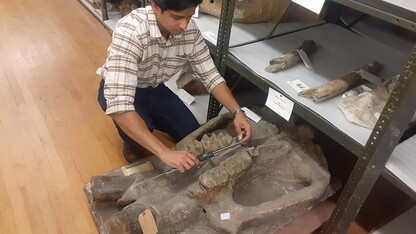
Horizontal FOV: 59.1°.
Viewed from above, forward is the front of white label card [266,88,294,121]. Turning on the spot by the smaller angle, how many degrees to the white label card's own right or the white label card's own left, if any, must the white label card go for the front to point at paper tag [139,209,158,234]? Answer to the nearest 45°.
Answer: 0° — it already faces it

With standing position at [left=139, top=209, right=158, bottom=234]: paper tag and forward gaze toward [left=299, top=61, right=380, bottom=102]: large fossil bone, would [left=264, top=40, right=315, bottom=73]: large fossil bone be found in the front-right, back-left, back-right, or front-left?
front-left

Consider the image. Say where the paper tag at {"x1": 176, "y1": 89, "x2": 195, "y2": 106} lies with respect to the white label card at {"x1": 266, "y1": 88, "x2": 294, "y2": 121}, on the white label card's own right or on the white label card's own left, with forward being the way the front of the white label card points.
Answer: on the white label card's own right

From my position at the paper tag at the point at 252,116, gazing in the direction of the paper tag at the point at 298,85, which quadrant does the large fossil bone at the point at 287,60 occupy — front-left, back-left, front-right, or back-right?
front-left
